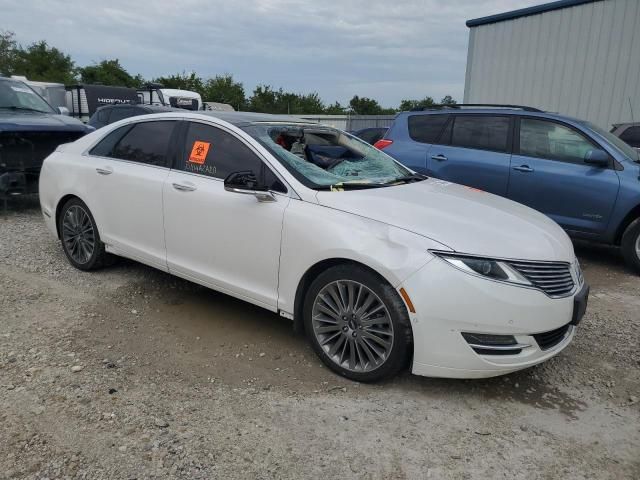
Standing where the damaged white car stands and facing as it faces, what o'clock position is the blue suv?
The blue suv is roughly at 9 o'clock from the damaged white car.

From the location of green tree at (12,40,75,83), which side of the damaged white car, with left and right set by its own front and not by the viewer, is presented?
back

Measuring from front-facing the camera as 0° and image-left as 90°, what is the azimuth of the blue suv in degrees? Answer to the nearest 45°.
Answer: approximately 315°

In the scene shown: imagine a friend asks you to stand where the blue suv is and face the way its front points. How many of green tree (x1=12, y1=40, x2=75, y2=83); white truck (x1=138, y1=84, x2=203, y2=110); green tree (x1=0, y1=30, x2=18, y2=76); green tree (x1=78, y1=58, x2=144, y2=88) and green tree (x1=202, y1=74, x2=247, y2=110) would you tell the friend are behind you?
5

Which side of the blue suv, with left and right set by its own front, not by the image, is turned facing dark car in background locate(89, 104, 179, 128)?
back

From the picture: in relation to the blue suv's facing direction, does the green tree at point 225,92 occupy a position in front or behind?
behind

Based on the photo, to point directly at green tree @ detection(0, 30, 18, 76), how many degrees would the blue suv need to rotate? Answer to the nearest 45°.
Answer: approximately 180°

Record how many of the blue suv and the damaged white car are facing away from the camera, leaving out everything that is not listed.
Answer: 0

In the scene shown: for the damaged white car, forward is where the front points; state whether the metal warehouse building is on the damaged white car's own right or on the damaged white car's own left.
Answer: on the damaged white car's own left

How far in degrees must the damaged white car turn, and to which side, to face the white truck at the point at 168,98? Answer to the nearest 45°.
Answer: approximately 135° to its left

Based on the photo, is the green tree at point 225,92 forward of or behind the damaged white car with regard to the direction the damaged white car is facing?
behind

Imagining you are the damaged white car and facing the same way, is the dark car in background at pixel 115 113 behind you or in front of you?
behind

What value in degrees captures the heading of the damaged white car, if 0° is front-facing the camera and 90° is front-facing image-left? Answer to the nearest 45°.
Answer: approximately 315°

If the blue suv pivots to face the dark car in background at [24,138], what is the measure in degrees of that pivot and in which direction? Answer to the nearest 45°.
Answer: approximately 135° to its right
